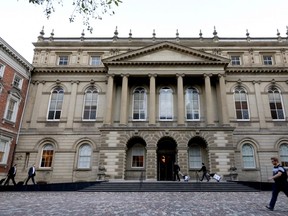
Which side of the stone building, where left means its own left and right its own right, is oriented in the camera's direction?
front
